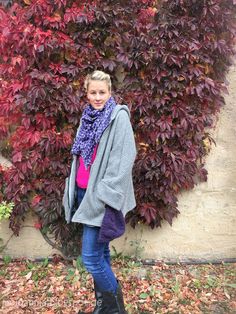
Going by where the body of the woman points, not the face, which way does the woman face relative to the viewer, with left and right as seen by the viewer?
facing the viewer and to the left of the viewer
